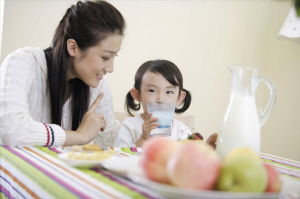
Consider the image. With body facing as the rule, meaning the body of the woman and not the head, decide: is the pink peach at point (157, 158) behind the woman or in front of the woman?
in front

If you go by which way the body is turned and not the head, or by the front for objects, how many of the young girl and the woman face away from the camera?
0

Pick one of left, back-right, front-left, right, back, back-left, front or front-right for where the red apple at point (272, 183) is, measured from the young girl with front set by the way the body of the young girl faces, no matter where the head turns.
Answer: front

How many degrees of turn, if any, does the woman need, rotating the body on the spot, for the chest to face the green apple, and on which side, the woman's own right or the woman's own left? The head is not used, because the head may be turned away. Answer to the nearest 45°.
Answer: approximately 45° to the woman's own right

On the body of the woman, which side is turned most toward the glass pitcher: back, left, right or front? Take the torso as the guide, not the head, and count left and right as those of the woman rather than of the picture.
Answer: front

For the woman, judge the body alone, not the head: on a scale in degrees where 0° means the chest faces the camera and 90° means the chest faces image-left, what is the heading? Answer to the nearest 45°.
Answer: approximately 315°

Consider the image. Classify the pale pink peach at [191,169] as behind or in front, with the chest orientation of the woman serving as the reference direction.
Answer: in front

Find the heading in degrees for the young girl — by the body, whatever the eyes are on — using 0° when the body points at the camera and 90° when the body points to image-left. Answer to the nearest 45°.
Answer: approximately 0°

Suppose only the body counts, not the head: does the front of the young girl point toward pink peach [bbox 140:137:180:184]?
yes
